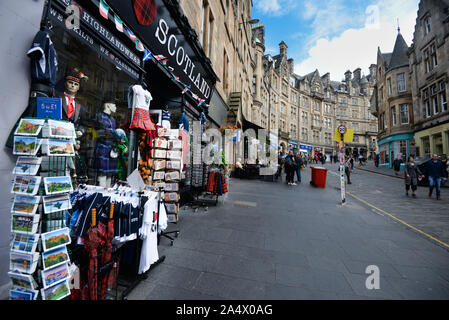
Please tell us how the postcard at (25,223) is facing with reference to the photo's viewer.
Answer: facing the viewer

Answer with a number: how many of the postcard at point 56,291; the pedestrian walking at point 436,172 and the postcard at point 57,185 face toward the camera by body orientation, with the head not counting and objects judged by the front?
3

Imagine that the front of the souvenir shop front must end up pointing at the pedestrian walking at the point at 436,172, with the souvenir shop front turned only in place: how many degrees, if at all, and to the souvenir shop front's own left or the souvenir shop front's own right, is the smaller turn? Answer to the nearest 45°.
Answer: approximately 45° to the souvenir shop front's own left

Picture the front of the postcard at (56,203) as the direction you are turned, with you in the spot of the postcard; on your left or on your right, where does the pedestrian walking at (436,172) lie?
on your left

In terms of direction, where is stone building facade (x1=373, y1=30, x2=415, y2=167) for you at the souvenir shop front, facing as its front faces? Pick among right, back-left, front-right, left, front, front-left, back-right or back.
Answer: front-left

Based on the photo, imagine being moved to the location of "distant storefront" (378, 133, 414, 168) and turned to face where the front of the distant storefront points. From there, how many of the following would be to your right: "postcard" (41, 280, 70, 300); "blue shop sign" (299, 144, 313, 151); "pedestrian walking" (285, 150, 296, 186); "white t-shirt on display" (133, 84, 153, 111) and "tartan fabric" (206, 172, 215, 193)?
1

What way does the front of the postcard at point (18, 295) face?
toward the camera

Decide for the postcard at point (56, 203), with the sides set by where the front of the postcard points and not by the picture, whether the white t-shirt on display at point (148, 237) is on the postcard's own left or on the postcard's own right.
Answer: on the postcard's own left

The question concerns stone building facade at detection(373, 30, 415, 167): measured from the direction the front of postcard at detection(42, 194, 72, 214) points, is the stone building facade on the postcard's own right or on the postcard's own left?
on the postcard's own left

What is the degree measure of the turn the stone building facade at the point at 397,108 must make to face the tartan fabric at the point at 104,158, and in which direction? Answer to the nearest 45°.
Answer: approximately 45° to its left

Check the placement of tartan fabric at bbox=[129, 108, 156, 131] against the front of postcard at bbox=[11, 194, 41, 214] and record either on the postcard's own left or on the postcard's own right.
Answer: on the postcard's own left

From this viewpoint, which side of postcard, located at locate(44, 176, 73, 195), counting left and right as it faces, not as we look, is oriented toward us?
front
